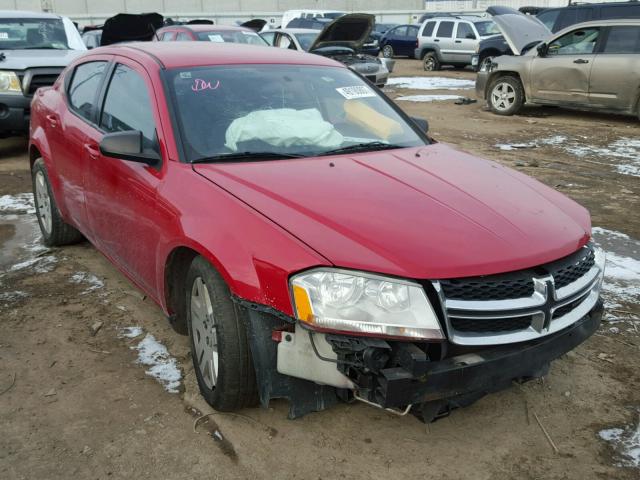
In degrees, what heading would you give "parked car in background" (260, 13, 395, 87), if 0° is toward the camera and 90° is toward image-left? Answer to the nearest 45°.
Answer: approximately 315°

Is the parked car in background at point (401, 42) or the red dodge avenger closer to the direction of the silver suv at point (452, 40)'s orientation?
the red dodge avenger

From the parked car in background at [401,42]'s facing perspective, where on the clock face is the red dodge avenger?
The red dodge avenger is roughly at 9 o'clock from the parked car in background.

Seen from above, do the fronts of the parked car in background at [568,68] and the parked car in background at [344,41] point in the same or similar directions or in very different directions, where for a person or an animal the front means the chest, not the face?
very different directions

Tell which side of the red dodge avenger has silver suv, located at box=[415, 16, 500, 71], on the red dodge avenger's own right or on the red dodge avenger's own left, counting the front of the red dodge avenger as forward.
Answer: on the red dodge avenger's own left

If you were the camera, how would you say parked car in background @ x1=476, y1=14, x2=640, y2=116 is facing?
facing to the left of the viewer

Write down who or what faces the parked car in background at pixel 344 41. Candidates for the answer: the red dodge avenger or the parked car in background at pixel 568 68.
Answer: the parked car in background at pixel 568 68

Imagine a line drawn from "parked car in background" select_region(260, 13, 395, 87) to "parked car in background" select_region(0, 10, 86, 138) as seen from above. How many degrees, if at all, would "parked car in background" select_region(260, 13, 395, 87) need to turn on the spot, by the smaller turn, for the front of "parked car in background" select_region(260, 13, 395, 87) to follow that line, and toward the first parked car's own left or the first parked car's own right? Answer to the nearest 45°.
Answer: approximately 90° to the first parked car's own right

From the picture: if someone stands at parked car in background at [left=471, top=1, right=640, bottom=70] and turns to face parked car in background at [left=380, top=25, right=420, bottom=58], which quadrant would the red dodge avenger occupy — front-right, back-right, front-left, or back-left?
back-left

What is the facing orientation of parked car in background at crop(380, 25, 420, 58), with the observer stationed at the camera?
facing to the left of the viewer

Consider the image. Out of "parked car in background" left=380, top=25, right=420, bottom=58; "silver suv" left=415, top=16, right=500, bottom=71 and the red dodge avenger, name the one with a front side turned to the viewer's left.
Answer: the parked car in background

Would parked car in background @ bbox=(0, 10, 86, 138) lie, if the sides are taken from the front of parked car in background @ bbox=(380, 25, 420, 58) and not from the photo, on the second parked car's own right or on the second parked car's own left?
on the second parked car's own left

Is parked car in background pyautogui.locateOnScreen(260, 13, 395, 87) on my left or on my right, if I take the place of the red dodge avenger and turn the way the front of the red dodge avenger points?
on my left

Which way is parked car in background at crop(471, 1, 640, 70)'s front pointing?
to the viewer's left
